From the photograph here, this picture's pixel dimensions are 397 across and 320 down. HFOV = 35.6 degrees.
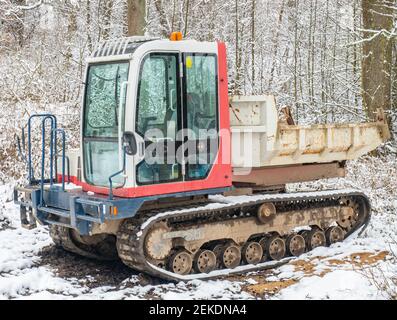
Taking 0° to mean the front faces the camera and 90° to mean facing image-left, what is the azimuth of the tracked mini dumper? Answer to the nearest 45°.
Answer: approximately 45°
